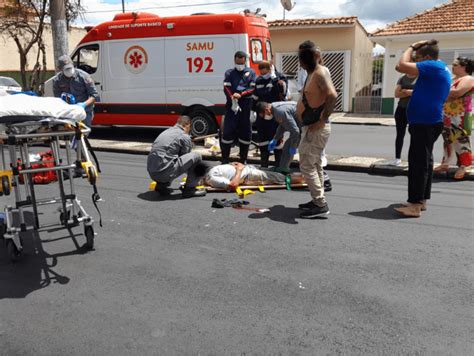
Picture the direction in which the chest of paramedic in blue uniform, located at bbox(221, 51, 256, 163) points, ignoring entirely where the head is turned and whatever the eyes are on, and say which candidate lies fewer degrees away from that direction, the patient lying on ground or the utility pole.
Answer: the patient lying on ground

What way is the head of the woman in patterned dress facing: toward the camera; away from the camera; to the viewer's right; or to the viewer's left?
to the viewer's left

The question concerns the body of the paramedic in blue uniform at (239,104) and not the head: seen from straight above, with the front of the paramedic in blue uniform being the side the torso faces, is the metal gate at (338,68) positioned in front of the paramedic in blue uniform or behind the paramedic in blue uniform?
behind

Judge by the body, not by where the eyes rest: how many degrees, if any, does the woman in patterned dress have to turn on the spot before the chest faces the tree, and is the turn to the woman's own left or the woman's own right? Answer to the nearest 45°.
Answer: approximately 90° to the woman's own right

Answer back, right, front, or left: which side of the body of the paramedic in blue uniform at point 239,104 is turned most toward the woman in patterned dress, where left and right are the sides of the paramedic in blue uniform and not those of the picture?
left

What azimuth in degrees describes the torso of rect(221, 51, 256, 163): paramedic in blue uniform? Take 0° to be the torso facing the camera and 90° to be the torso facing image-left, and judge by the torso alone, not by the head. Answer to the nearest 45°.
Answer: approximately 0°

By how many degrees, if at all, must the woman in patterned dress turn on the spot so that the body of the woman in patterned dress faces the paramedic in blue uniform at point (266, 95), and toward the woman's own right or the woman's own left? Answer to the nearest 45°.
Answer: approximately 45° to the woman's own right

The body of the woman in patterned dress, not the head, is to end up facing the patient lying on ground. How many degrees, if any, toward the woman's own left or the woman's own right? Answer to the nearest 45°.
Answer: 0° — they already face them

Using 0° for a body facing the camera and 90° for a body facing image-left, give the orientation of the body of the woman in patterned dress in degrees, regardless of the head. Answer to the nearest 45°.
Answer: approximately 45°

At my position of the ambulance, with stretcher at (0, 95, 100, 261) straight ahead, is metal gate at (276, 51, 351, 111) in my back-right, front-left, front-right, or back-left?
back-left

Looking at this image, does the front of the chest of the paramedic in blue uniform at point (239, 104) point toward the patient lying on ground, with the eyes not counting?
yes
